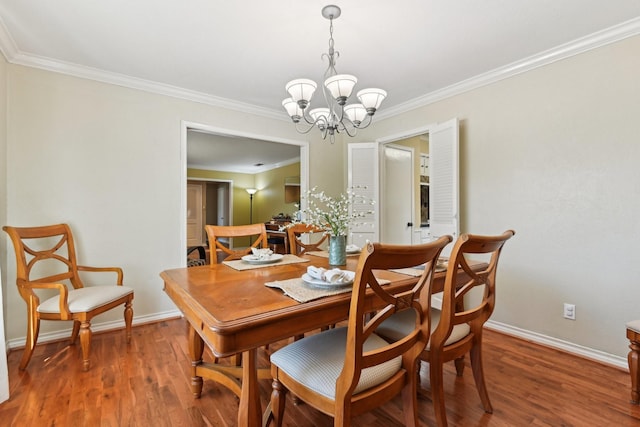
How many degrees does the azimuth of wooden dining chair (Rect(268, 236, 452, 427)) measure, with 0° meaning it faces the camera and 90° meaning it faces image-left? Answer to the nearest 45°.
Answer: approximately 135°

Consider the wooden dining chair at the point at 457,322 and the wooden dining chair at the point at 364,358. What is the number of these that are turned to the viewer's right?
0

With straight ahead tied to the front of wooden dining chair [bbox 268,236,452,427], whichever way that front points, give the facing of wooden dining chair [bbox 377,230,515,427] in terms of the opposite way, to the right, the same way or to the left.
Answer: the same way

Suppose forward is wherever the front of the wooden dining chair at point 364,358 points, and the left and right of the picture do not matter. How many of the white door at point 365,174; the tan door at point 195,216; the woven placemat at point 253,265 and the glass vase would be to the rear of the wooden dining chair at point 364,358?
0

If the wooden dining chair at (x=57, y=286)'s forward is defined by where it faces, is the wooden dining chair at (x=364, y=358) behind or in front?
in front

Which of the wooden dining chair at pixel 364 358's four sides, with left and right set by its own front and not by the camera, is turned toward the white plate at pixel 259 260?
front

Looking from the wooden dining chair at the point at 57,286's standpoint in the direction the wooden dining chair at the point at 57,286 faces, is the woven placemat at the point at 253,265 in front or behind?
in front

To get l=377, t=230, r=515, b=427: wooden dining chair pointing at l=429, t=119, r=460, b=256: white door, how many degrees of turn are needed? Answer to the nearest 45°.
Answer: approximately 45° to its right

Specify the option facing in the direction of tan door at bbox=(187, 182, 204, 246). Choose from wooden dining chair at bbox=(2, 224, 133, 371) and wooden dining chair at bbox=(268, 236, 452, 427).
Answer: wooden dining chair at bbox=(268, 236, 452, 427)

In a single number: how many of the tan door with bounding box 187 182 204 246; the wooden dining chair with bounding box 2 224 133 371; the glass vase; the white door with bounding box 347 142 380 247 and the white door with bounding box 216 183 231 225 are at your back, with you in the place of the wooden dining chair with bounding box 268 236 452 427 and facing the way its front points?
0

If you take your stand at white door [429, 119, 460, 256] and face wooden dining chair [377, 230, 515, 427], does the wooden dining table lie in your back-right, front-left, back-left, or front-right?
front-right

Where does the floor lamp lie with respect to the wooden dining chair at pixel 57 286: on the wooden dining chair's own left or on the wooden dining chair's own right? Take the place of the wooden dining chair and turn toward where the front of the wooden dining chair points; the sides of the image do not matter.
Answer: on the wooden dining chair's own left

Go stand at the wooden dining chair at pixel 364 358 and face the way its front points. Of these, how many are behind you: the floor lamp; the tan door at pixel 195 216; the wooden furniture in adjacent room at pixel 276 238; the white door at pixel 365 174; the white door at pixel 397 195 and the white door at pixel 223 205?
0
